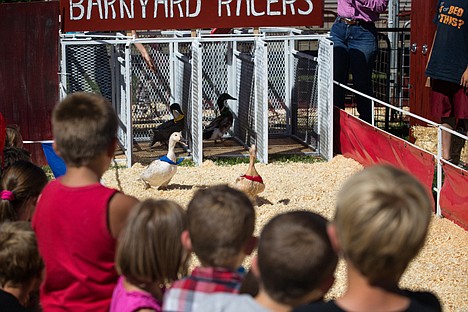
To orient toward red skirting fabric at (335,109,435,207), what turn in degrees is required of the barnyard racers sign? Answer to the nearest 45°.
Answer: approximately 45° to its left

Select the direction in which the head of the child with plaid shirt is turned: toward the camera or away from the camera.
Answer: away from the camera

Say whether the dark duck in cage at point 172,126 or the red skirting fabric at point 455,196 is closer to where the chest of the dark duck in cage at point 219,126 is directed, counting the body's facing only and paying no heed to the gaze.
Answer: the red skirting fabric

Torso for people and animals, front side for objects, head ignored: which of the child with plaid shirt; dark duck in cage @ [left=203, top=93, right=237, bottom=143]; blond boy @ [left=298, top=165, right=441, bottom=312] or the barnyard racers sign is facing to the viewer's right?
the dark duck in cage

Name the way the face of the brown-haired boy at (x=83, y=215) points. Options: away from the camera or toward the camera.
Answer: away from the camera

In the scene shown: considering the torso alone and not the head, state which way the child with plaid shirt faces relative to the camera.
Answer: away from the camera

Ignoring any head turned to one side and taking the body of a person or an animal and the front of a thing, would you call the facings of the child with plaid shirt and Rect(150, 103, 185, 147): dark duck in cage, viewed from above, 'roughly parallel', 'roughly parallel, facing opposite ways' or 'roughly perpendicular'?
roughly perpendicular

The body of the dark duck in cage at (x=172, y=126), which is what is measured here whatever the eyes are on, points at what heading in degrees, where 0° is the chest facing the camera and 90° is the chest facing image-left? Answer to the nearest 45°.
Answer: approximately 270°

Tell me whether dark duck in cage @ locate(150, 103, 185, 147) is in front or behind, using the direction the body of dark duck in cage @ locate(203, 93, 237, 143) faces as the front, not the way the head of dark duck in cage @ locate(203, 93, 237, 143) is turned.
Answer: behind

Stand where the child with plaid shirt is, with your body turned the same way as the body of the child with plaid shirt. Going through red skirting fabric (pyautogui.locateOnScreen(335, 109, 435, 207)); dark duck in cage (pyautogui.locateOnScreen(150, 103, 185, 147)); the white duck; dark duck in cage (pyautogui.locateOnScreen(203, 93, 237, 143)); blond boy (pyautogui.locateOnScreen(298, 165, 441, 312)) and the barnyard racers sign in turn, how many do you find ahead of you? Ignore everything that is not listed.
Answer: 5

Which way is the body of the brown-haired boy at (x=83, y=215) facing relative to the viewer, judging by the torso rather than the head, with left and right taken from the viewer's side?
facing away from the viewer and to the right of the viewer

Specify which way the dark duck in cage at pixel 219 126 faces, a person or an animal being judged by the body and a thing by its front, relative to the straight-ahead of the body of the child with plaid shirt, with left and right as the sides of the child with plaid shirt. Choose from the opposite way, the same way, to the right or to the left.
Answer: to the right

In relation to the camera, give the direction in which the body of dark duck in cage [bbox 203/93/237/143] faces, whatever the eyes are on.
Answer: to the viewer's right

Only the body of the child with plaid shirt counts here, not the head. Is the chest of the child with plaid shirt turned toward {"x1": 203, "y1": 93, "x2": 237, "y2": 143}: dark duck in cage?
yes

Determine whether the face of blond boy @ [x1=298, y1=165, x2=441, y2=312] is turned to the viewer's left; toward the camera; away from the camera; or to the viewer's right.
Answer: away from the camera
